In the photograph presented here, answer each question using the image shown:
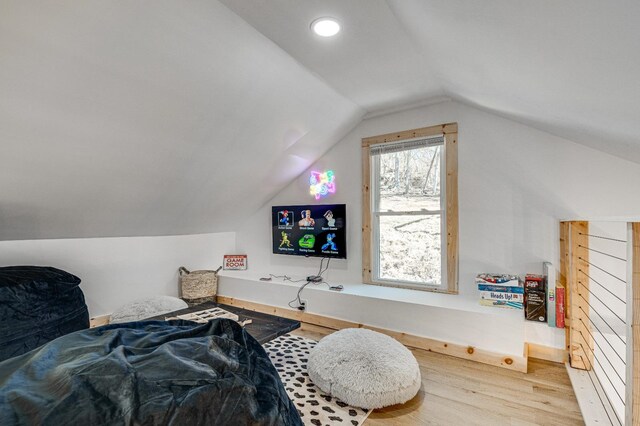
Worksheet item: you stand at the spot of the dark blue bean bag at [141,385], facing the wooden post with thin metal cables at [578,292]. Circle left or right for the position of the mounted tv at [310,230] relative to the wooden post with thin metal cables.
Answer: left

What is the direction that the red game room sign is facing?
toward the camera

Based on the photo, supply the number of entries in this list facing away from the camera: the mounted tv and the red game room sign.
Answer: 0

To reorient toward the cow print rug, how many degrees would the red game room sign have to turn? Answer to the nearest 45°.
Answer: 0° — it already faces it

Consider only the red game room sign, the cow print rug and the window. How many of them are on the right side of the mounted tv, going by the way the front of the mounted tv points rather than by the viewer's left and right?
1

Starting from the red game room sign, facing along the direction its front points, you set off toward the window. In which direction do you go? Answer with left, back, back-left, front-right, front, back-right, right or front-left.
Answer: front-left

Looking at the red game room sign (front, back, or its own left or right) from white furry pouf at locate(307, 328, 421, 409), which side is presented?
front

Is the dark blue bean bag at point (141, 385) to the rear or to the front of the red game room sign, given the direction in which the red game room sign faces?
to the front

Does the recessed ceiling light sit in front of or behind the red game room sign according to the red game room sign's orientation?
in front

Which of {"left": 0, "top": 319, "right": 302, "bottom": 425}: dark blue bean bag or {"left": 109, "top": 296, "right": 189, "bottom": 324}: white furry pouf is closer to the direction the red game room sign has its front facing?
the dark blue bean bag

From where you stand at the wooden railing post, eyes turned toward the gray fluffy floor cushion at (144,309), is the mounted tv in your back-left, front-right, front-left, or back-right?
front-right

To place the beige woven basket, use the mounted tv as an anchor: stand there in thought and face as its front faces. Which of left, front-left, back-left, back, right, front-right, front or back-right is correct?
front-right

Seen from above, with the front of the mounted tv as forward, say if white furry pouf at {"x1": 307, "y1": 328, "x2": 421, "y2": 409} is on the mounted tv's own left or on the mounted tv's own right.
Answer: on the mounted tv's own left

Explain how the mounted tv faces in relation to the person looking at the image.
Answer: facing the viewer and to the left of the viewer
